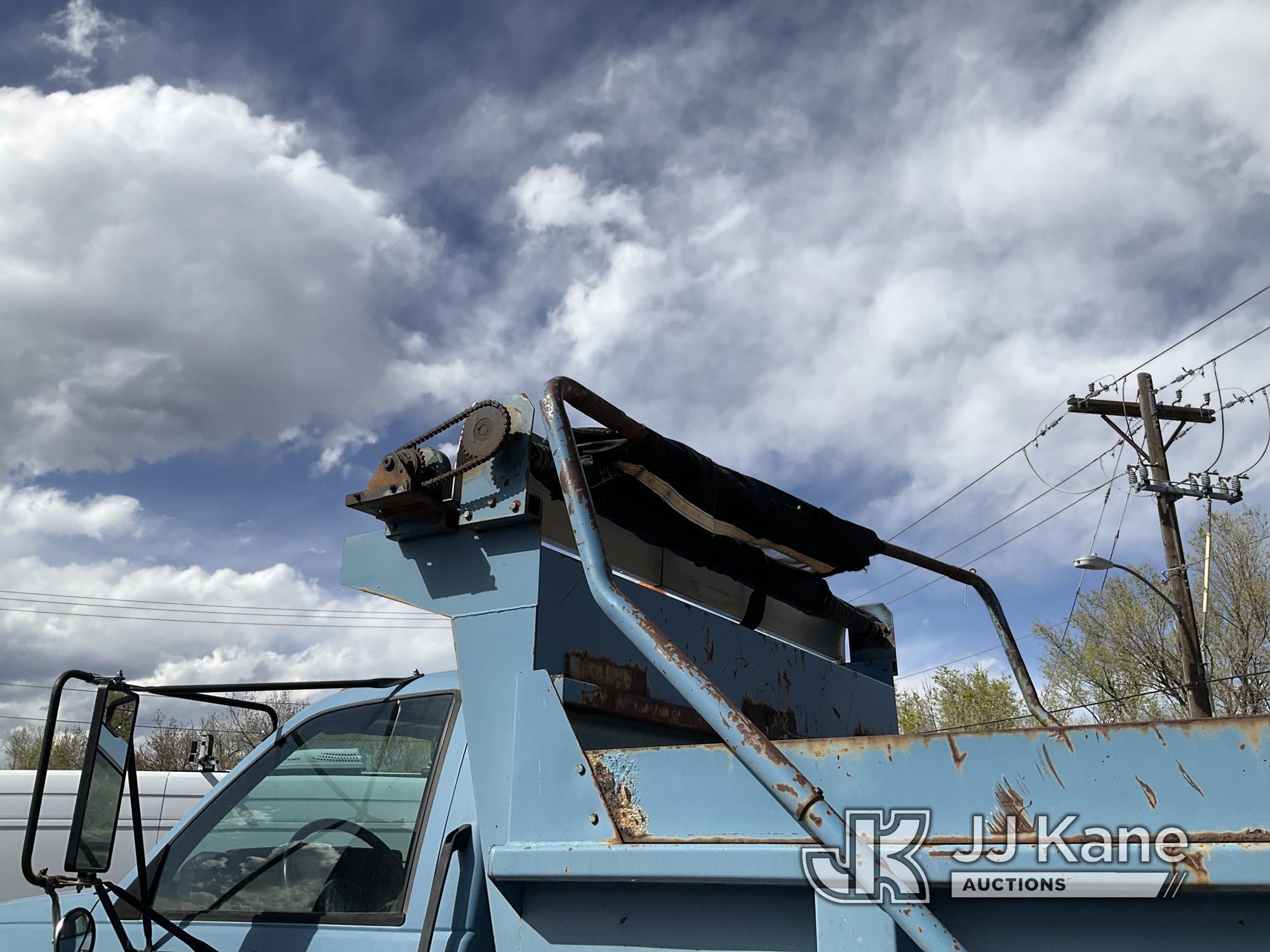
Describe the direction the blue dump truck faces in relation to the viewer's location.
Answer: facing away from the viewer and to the left of the viewer

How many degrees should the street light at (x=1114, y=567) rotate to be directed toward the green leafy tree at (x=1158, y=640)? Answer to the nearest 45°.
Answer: approximately 90° to its right

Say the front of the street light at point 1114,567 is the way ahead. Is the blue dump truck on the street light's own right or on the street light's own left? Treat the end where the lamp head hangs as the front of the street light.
on the street light's own left

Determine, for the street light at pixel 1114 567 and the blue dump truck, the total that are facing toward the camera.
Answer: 0

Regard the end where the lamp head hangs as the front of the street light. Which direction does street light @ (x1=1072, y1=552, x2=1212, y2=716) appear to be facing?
to the viewer's left

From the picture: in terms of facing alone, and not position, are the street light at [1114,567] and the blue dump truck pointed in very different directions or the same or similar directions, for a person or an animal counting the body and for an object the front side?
same or similar directions

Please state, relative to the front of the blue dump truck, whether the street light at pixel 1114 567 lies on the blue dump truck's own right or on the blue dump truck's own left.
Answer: on the blue dump truck's own right
